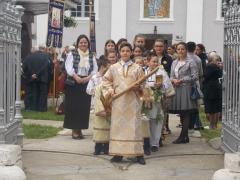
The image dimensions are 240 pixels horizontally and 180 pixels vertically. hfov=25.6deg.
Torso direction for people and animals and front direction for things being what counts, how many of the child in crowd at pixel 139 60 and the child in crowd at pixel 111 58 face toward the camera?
2

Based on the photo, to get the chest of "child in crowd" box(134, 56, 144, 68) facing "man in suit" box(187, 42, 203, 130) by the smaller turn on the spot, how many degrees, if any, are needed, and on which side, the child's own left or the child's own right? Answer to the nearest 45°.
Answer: approximately 135° to the child's own left

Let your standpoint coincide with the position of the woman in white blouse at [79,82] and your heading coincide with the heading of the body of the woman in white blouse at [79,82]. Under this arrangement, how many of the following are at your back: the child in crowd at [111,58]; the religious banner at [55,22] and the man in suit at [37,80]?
2

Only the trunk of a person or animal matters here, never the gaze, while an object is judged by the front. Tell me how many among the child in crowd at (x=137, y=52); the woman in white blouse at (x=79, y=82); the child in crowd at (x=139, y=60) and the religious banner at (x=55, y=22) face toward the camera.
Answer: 4

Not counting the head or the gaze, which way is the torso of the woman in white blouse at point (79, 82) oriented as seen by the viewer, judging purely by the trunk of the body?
toward the camera

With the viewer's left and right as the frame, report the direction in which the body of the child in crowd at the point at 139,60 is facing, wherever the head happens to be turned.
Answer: facing the viewer

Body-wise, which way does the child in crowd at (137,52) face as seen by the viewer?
toward the camera

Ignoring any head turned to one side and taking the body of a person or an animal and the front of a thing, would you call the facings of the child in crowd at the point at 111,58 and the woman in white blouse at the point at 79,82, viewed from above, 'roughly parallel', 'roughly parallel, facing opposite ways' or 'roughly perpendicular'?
roughly parallel
